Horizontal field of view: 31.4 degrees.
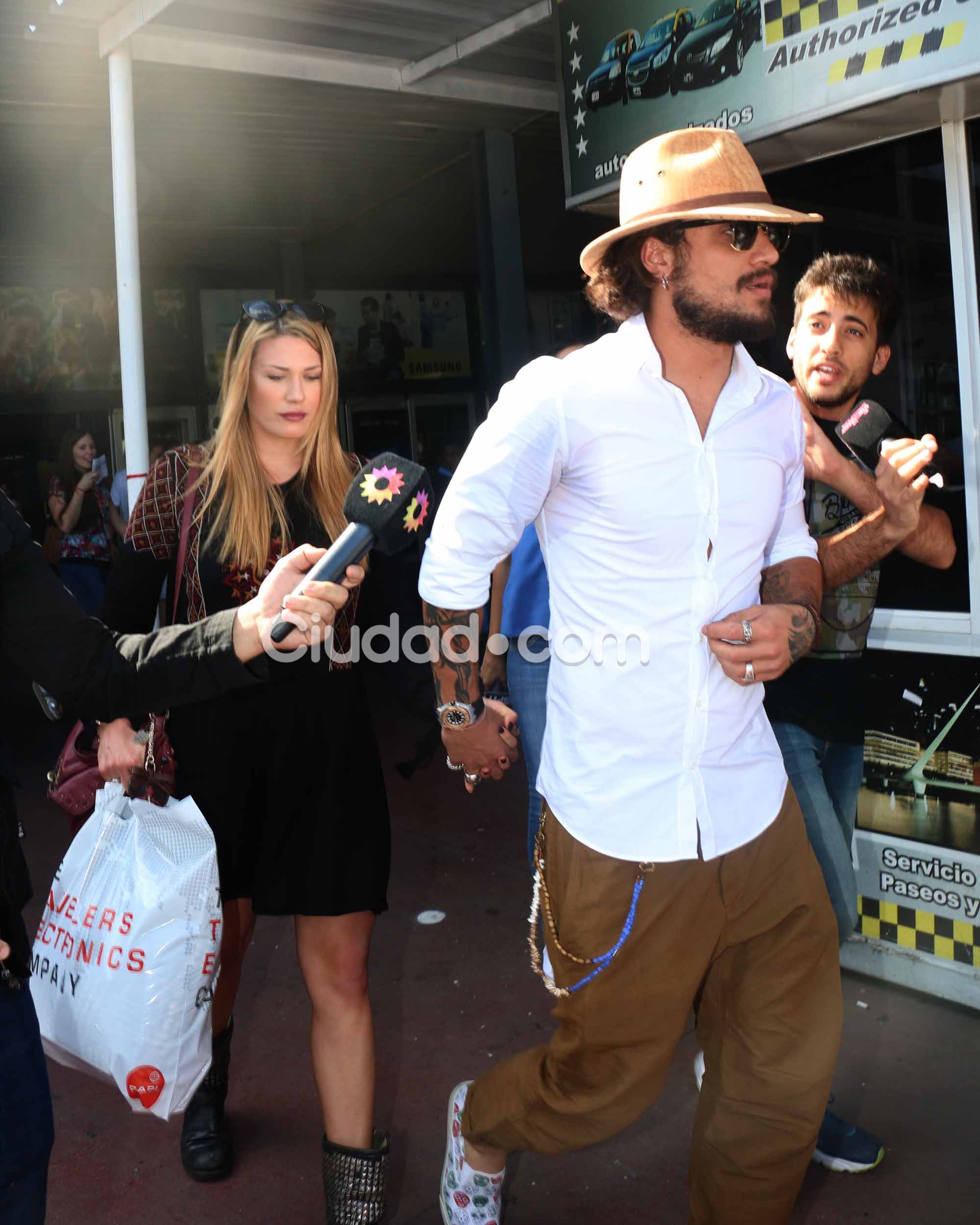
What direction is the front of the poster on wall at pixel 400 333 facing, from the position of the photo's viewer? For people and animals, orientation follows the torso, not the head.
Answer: facing the viewer

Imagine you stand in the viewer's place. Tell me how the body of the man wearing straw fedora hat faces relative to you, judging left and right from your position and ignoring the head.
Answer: facing the viewer and to the right of the viewer

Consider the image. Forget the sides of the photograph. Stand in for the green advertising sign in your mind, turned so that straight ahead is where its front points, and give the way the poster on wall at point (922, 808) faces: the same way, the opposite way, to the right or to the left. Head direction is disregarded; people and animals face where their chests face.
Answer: the same way

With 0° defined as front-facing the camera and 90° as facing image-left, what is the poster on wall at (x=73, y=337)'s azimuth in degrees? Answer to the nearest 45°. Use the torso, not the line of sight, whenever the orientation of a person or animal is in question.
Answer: approximately 0°

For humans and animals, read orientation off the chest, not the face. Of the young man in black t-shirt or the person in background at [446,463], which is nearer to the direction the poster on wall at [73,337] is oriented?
the young man in black t-shirt

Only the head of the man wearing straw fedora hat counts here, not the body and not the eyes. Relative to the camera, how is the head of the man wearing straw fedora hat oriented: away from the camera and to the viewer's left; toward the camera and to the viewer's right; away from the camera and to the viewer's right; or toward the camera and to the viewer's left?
toward the camera and to the viewer's right

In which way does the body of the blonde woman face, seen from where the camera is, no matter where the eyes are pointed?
toward the camera

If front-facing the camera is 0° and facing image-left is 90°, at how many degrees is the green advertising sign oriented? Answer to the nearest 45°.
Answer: approximately 45°

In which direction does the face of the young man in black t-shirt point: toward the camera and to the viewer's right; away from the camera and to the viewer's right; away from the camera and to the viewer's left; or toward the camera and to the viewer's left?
toward the camera and to the viewer's left

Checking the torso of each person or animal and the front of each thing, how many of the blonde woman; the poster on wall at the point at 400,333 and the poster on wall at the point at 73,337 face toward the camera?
3
